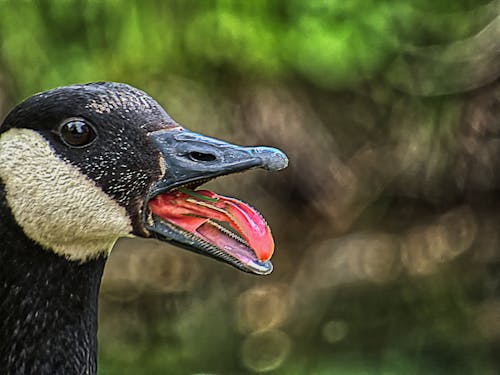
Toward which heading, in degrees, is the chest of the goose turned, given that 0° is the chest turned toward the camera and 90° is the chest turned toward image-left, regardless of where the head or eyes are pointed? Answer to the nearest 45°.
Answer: approximately 270°
